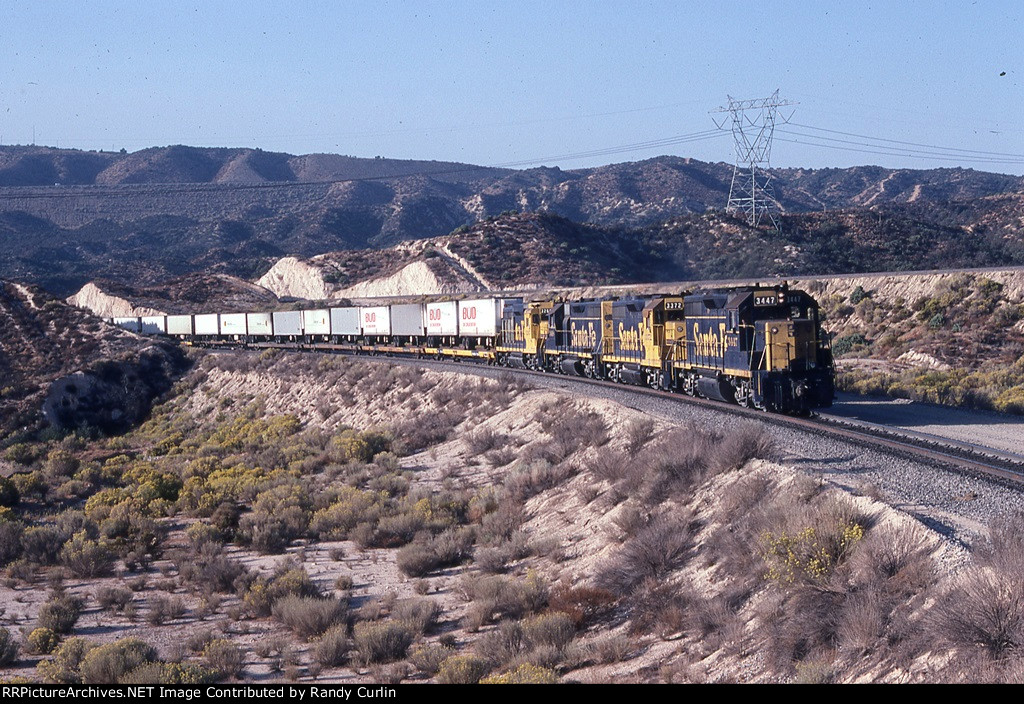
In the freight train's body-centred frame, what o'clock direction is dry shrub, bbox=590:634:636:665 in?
The dry shrub is roughly at 2 o'clock from the freight train.

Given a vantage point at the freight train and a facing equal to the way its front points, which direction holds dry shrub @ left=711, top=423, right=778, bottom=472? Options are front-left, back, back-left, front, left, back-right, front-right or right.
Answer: front-right

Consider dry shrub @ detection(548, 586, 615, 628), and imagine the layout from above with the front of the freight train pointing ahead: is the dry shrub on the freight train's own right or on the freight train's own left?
on the freight train's own right

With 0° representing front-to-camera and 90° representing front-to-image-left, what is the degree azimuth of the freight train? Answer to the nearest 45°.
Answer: approximately 315°

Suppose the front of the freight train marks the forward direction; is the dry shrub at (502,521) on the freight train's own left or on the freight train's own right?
on the freight train's own right

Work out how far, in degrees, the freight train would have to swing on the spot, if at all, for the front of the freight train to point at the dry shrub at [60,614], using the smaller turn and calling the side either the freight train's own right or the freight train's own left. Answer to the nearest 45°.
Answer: approximately 90° to the freight train's own right

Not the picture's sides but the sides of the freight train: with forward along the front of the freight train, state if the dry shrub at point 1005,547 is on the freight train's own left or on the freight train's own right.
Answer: on the freight train's own right

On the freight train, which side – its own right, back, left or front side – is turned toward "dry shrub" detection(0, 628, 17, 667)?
right
